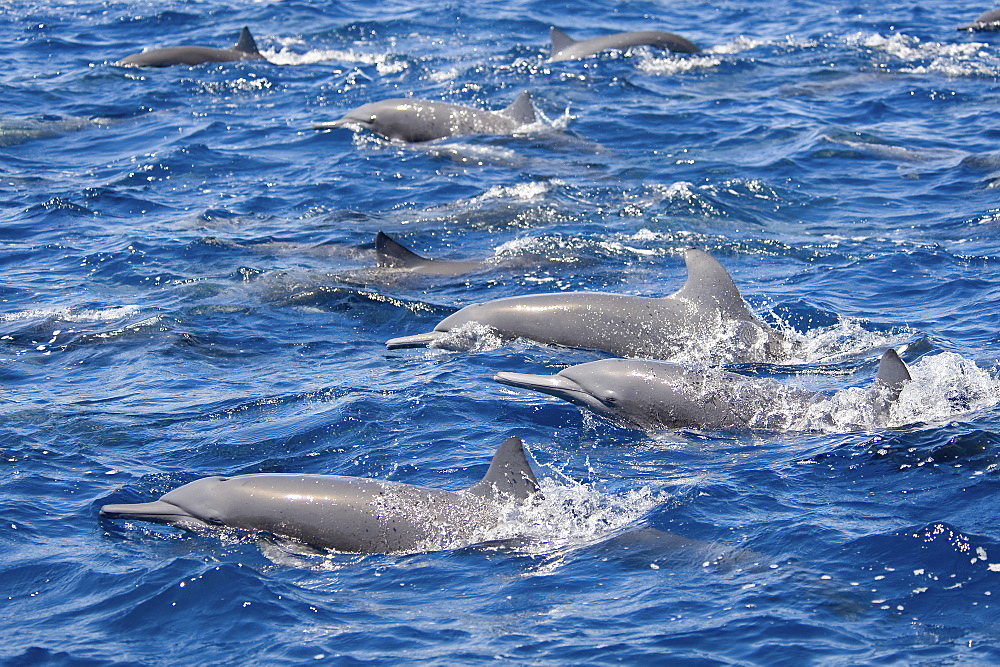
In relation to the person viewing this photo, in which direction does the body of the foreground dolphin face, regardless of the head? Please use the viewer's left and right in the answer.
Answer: facing to the left of the viewer

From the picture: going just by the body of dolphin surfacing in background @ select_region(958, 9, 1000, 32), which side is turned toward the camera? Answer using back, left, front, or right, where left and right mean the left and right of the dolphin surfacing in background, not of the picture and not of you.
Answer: left

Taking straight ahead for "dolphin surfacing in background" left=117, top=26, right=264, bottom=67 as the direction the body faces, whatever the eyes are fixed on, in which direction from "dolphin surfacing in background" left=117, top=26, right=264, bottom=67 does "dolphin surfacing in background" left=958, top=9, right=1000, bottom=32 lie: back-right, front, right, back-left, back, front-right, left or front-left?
back

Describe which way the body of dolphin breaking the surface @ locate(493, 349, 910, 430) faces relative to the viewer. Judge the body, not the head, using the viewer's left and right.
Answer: facing to the left of the viewer

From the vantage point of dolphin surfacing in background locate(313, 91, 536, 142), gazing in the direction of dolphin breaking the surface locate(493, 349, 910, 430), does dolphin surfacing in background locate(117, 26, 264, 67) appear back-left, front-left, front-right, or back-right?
back-right

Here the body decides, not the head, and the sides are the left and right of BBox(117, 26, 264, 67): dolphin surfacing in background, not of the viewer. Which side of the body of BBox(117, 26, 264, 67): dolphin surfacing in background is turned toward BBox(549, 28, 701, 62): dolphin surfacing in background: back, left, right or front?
back

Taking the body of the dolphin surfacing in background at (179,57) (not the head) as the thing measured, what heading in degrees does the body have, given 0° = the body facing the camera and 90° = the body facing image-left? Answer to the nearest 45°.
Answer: approximately 90°

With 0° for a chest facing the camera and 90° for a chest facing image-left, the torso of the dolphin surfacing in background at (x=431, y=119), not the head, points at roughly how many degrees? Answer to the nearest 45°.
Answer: approximately 90°

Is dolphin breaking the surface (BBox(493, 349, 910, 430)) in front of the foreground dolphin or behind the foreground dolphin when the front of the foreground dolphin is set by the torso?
behind
